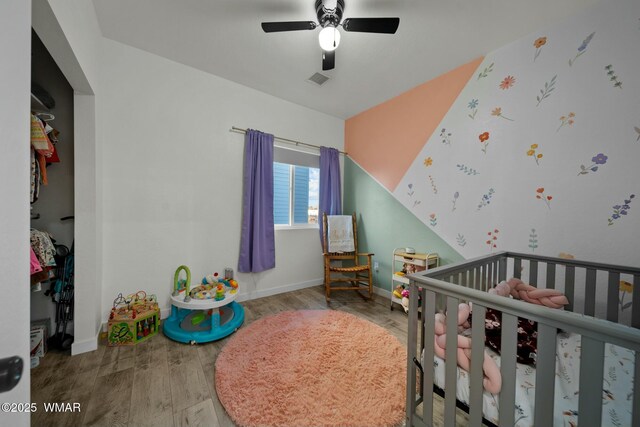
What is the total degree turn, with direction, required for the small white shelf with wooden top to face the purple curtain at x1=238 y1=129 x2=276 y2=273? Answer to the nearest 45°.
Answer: approximately 45° to its right

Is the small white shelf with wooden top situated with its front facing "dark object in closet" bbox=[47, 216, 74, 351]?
yes

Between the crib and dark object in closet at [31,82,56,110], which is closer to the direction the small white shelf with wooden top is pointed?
the dark object in closet

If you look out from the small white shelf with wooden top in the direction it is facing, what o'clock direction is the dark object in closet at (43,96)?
The dark object in closet is roughly at 12 o'clock from the small white shelf with wooden top.

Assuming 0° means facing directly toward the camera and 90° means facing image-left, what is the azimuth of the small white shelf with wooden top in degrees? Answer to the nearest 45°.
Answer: approximately 45°

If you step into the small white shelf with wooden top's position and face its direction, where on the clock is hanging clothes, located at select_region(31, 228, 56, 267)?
The hanging clothes is roughly at 12 o'clock from the small white shelf with wooden top.

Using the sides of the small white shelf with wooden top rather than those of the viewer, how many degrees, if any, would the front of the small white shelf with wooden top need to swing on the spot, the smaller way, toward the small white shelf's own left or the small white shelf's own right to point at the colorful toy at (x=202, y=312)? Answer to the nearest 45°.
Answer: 0° — it already faces it

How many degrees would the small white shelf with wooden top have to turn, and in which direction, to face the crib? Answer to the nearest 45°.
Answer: approximately 45° to its left
